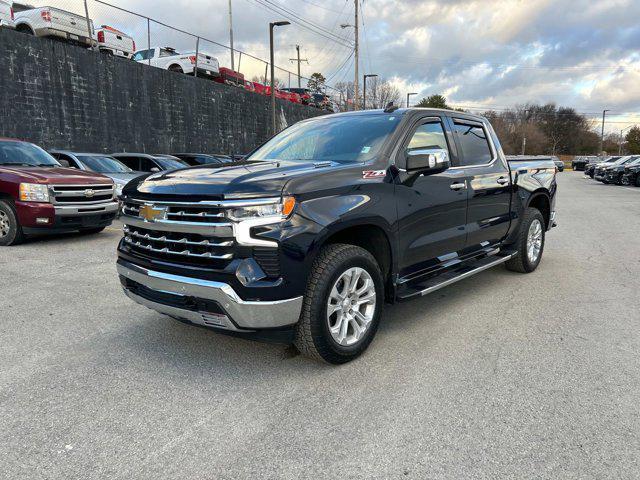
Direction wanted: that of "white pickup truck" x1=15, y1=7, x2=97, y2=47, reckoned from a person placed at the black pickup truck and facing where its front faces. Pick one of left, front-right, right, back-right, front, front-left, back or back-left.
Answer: right

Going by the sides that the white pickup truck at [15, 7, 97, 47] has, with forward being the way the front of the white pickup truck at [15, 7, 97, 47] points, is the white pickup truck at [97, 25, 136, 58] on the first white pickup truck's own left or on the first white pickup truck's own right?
on the first white pickup truck's own right

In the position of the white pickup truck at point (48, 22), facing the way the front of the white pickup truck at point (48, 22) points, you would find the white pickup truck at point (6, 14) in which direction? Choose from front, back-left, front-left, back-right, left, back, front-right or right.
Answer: left

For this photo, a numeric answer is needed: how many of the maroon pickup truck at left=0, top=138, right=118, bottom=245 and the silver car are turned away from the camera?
0

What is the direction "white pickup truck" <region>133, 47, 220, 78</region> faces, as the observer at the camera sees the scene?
facing away from the viewer and to the left of the viewer

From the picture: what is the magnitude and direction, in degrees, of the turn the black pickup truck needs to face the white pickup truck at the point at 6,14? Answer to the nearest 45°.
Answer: approximately 90° to its right

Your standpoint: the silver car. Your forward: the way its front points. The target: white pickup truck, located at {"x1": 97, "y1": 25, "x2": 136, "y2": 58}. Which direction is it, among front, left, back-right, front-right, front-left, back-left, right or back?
back-left

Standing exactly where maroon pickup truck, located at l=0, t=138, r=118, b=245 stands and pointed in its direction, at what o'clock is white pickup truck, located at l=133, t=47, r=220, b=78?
The white pickup truck is roughly at 8 o'clock from the maroon pickup truck.

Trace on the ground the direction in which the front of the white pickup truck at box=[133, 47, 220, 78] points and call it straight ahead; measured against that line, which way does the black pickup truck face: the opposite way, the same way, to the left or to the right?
to the left

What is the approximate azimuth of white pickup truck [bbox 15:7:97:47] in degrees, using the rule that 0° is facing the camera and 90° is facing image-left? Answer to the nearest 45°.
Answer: approximately 135°

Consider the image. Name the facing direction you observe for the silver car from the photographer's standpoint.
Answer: facing the viewer and to the right of the viewer
